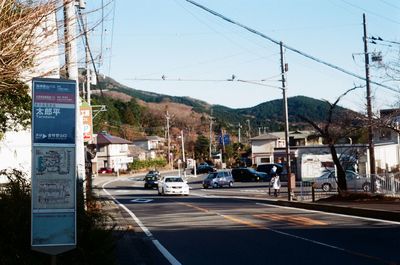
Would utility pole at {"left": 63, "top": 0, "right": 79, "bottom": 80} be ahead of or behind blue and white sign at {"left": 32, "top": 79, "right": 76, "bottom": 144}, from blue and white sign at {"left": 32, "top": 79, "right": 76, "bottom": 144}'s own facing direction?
behind

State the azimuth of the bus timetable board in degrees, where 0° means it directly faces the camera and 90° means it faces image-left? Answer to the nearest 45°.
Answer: approximately 0°

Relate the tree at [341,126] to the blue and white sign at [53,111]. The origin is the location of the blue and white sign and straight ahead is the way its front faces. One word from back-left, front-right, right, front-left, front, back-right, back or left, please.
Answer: back-left
